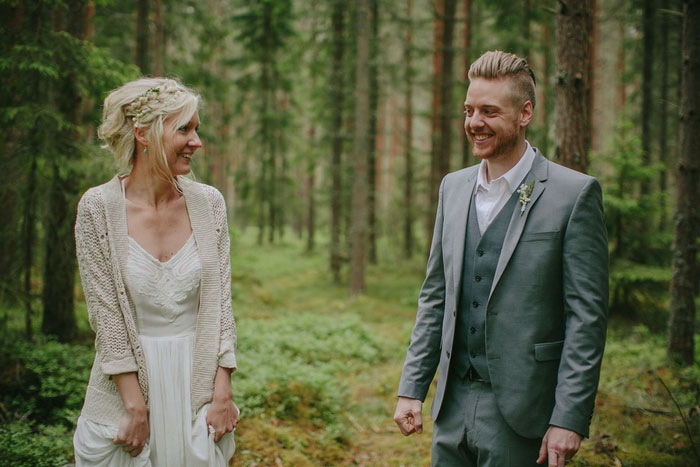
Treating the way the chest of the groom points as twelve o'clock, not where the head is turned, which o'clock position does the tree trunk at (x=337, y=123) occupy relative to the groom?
The tree trunk is roughly at 4 o'clock from the groom.

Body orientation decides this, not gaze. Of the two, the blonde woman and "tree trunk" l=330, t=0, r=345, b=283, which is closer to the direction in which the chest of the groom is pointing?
the blonde woman

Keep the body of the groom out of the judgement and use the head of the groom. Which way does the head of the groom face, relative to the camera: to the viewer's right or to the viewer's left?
to the viewer's left

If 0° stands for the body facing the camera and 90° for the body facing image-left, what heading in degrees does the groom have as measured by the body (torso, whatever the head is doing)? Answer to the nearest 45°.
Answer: approximately 45°

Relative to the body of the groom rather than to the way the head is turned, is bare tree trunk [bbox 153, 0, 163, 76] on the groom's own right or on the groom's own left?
on the groom's own right

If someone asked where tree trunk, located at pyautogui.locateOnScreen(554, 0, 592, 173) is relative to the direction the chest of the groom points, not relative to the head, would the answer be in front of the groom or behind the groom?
behind

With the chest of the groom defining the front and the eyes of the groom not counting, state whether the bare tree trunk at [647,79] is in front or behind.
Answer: behind

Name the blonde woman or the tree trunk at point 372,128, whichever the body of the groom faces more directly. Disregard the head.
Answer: the blonde woman

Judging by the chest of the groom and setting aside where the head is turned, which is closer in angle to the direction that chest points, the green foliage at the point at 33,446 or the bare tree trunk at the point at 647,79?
the green foliage

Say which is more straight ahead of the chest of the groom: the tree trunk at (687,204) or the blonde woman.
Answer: the blonde woman

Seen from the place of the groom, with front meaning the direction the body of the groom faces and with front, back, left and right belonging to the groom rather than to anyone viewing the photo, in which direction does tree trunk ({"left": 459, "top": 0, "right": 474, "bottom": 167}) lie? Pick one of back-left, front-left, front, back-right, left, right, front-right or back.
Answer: back-right

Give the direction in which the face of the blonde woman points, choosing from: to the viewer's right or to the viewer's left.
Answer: to the viewer's right
